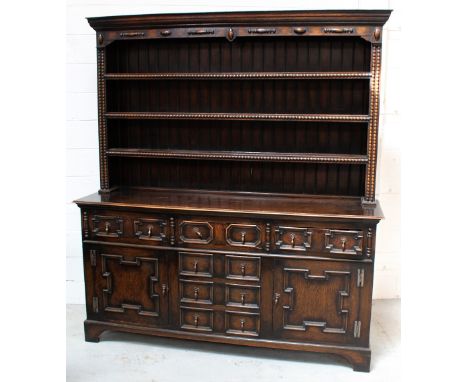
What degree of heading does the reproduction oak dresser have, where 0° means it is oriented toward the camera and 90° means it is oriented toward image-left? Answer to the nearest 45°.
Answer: approximately 0°
